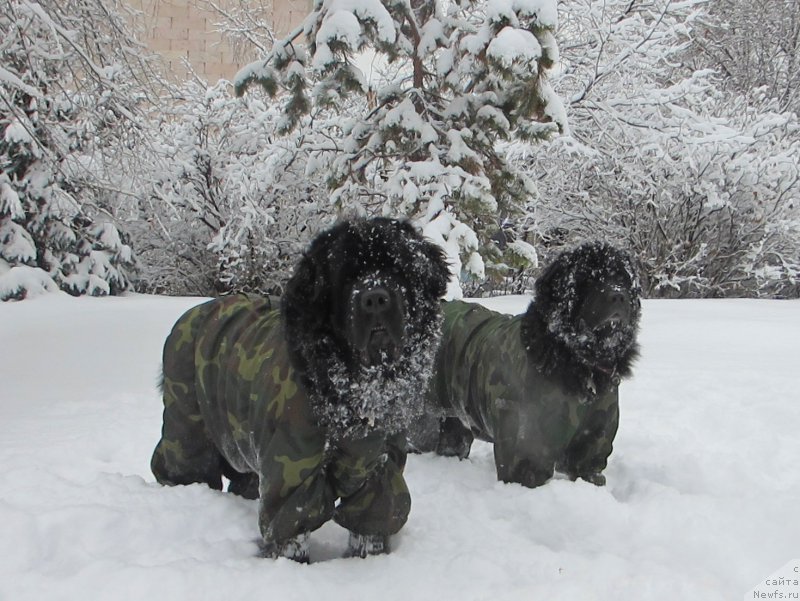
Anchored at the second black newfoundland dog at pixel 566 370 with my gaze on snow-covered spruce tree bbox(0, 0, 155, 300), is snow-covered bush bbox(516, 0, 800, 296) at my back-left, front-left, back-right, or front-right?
front-right

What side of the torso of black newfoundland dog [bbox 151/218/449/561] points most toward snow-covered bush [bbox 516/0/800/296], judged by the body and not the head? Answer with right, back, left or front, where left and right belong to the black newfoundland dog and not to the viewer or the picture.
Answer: left

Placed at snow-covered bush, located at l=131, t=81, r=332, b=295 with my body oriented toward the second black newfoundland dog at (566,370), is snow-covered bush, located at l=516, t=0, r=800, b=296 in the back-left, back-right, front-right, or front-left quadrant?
front-left

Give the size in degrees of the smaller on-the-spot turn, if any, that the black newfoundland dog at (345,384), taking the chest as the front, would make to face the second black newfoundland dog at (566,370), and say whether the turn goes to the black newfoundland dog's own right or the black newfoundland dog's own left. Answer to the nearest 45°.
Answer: approximately 90° to the black newfoundland dog's own left

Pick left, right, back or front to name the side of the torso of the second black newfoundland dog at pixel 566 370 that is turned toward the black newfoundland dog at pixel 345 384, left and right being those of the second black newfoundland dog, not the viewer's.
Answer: right

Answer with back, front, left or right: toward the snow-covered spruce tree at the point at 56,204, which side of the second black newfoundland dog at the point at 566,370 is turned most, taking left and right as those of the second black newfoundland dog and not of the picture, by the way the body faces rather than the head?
back

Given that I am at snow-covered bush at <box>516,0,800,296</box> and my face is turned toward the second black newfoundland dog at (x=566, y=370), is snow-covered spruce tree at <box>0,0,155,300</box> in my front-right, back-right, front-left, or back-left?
front-right

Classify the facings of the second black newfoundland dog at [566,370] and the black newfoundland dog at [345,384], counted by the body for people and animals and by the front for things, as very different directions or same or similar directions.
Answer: same or similar directions

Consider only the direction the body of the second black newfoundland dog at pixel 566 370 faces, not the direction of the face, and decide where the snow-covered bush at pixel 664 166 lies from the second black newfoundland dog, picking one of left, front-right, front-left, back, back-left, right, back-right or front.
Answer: back-left

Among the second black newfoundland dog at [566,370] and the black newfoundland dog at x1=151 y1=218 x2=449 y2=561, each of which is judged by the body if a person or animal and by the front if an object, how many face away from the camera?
0

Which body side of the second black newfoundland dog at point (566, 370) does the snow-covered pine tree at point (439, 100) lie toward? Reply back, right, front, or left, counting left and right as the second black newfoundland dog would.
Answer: back
